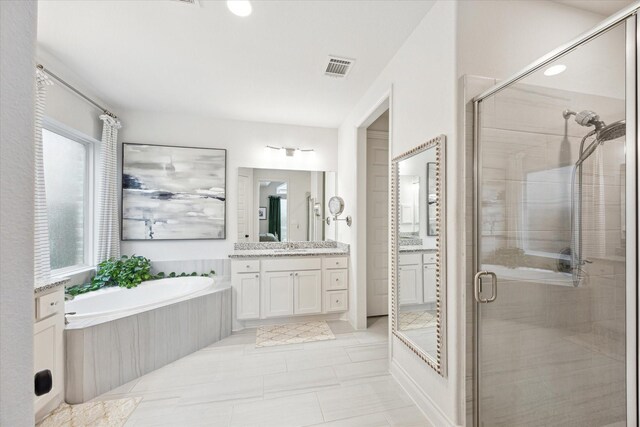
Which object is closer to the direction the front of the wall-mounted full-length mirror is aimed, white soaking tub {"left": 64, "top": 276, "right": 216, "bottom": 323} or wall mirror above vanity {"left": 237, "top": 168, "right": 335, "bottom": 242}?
the white soaking tub

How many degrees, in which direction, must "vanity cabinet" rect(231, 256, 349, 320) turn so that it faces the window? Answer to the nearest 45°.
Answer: approximately 90° to its right

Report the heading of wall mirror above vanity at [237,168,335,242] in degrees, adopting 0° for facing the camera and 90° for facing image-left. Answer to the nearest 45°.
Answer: approximately 0°

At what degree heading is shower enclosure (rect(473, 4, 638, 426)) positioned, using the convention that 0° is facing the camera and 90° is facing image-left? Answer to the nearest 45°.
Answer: approximately 45°

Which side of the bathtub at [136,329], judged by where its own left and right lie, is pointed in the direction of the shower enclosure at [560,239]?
front

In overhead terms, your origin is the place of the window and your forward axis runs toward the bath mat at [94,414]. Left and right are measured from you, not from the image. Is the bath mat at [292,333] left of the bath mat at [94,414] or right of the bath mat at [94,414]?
left

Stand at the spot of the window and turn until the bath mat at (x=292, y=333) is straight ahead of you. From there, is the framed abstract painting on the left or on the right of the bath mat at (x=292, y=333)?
left

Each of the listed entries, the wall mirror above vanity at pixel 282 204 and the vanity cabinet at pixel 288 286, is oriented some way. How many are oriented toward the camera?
2

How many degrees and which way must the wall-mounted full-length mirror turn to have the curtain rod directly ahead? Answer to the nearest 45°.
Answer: approximately 45° to its right

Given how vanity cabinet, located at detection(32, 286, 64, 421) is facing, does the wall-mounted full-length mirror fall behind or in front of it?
in front

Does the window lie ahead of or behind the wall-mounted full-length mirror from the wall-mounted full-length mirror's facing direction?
ahead
